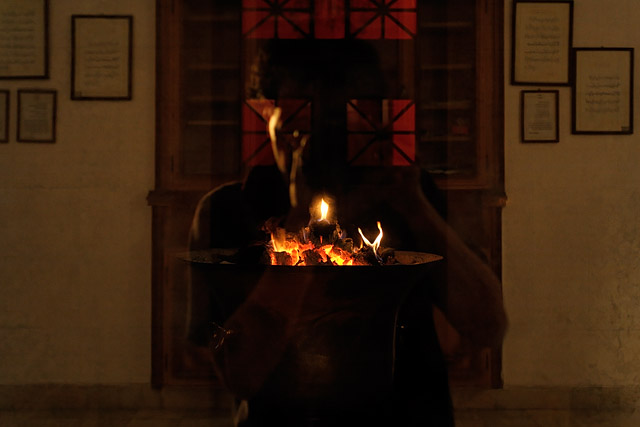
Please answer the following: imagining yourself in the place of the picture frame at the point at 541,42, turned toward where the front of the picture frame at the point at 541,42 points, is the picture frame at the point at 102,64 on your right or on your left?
on your right

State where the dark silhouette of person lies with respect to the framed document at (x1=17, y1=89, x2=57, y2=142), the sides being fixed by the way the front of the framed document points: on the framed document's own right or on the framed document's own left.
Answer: on the framed document's own left

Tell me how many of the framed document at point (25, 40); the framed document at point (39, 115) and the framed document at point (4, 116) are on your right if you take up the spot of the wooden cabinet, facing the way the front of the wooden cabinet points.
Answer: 3

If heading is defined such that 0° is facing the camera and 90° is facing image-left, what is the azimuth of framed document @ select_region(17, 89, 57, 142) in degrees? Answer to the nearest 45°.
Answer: approximately 0°
